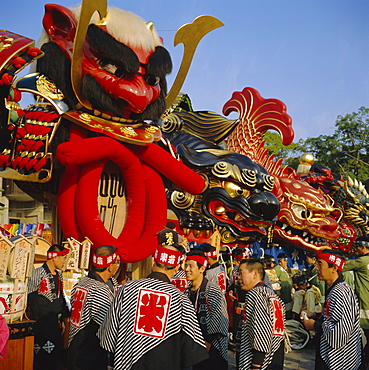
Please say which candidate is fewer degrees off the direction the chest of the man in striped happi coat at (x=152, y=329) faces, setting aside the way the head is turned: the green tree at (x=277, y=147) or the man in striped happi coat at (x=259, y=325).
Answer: the green tree

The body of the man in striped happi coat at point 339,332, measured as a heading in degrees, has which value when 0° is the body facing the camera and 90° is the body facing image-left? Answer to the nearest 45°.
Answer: approximately 90°

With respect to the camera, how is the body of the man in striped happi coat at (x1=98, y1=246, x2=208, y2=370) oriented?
away from the camera

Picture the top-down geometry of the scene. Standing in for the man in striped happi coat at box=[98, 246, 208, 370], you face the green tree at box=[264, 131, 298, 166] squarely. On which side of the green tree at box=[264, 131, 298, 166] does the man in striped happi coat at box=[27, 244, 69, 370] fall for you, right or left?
left

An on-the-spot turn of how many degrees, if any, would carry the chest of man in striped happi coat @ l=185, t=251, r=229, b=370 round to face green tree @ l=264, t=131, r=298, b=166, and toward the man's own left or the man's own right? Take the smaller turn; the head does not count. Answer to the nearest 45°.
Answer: approximately 135° to the man's own right

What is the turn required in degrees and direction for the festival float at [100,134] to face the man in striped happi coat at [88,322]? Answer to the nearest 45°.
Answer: approximately 45° to its right

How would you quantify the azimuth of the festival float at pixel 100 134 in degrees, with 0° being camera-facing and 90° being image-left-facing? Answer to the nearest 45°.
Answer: approximately 315°
